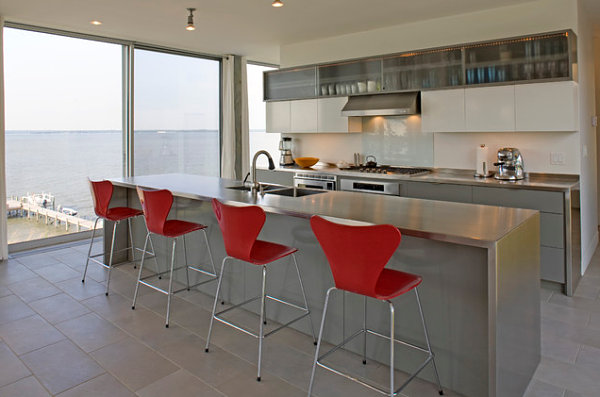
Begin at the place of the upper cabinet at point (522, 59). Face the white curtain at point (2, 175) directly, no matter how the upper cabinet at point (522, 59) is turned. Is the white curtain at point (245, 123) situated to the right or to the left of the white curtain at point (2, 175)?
right

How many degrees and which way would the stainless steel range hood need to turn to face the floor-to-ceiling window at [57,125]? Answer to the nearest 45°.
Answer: approximately 45° to its right

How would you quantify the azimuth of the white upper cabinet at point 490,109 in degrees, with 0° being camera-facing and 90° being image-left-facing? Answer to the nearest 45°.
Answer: approximately 0°

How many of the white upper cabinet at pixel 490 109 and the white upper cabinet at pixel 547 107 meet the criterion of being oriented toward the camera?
2

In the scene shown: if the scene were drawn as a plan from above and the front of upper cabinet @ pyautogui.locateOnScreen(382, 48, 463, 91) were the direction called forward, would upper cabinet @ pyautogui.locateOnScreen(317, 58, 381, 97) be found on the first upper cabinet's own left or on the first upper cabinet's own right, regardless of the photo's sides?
on the first upper cabinet's own right

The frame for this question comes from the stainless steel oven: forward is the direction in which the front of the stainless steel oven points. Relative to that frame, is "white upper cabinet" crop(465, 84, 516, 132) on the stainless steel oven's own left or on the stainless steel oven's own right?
on the stainless steel oven's own left

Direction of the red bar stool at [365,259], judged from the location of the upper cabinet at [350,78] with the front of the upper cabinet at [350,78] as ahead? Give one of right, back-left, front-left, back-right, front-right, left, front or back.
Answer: front-left
